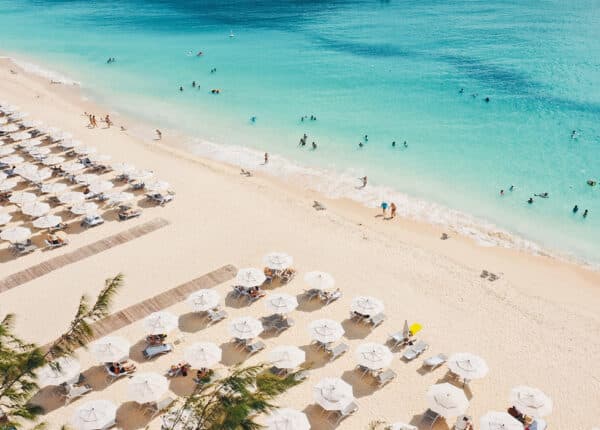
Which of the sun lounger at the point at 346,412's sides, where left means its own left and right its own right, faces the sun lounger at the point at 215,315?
left

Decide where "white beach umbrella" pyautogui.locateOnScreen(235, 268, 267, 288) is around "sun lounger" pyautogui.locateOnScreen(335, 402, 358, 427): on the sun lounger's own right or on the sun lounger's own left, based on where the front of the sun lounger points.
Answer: on the sun lounger's own left

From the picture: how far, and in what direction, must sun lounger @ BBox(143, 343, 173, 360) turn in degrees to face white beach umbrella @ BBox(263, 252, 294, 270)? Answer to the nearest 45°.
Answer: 0° — it already faces it

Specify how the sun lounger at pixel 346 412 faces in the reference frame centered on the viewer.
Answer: facing away from the viewer and to the right of the viewer

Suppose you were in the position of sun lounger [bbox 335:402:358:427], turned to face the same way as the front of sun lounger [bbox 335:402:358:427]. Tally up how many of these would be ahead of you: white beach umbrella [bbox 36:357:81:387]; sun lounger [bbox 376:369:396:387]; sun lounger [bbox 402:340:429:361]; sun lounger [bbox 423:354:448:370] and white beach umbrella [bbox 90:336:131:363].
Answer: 3

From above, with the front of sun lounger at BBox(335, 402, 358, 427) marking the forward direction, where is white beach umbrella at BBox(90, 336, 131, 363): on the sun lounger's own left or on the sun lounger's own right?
on the sun lounger's own left

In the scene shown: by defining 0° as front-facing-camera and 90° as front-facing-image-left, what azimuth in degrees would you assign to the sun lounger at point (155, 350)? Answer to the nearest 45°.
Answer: approximately 225°

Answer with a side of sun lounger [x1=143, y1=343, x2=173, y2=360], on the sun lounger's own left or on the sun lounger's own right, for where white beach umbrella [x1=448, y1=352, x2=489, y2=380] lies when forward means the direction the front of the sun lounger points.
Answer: on the sun lounger's own right

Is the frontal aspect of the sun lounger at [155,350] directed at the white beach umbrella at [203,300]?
yes

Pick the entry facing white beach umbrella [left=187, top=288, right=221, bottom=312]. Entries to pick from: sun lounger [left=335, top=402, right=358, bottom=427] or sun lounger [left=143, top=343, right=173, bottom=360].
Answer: sun lounger [left=143, top=343, right=173, bottom=360]

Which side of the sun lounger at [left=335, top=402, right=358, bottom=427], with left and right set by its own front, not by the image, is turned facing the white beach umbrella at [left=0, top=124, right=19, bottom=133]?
left

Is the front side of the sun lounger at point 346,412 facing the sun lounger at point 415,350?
yes

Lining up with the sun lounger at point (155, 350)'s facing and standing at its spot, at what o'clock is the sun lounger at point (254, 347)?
the sun lounger at point (254, 347) is roughly at 2 o'clock from the sun lounger at point (155, 350).

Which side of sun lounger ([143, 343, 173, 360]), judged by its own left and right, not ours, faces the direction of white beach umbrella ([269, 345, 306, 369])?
right
